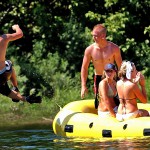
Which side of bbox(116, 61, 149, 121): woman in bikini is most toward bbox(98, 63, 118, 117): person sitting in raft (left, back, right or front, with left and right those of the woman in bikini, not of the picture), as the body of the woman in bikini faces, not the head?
left
